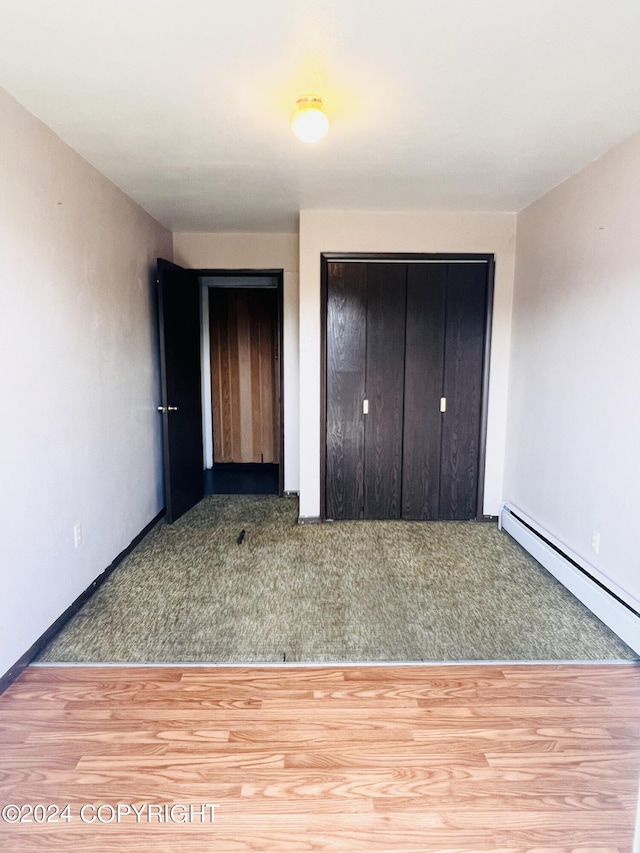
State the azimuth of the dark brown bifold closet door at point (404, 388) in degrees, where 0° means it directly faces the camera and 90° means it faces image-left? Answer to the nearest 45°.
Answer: approximately 0°

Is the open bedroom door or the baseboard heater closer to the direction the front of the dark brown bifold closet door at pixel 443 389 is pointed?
the baseboard heater

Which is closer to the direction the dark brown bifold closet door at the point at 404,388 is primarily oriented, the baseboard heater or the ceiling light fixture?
the ceiling light fixture

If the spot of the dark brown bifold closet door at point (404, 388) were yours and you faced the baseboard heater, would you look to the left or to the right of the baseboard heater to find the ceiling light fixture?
right

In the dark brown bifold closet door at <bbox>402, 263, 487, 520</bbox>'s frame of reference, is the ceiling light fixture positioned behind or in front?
in front

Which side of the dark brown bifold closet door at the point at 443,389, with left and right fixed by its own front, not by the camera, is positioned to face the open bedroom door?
right
